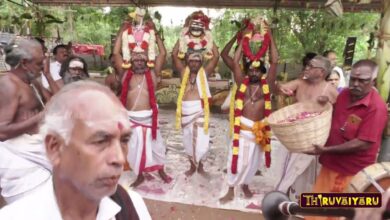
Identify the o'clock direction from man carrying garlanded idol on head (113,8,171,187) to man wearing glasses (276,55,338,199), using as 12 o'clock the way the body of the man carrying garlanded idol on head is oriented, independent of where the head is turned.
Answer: The man wearing glasses is roughly at 10 o'clock from the man carrying garlanded idol on head.

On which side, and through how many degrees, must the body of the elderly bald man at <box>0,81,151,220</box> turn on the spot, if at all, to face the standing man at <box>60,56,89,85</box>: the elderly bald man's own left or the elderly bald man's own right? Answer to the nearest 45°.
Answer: approximately 135° to the elderly bald man's own left

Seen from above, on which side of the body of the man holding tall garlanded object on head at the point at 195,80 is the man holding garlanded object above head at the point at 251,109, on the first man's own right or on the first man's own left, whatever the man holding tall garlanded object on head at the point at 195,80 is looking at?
on the first man's own left

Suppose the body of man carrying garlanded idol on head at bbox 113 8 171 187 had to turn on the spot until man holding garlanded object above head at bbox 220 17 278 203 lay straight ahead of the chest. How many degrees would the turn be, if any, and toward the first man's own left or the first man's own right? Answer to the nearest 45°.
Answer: approximately 90° to the first man's own left

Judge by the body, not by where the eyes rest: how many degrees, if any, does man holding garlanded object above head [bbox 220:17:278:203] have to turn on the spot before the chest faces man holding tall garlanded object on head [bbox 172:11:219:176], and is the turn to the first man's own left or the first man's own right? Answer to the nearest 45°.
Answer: approximately 135° to the first man's own right

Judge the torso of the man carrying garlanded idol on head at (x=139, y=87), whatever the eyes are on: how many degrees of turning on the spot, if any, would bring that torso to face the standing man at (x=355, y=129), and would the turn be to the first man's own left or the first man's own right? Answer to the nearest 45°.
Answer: approximately 45° to the first man's own left

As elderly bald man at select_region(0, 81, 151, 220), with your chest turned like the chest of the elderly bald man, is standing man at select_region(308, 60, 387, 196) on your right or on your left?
on your left

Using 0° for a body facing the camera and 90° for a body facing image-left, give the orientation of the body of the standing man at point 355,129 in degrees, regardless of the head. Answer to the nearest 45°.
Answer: approximately 45°
